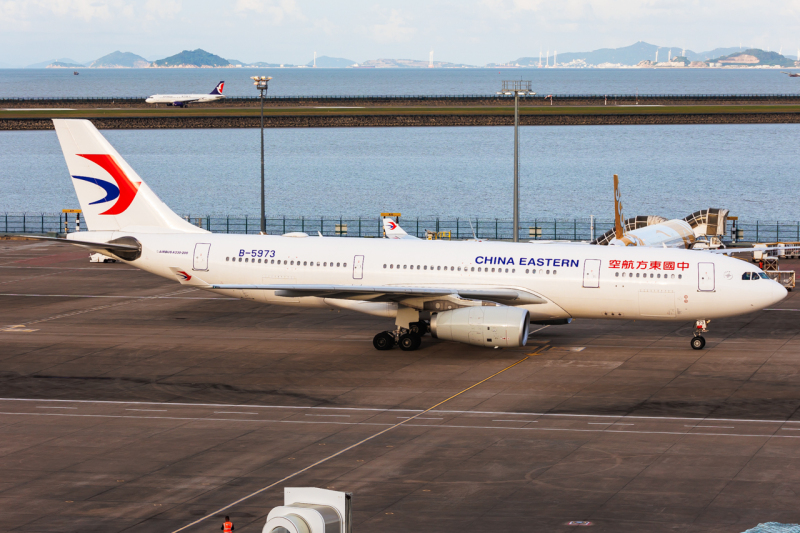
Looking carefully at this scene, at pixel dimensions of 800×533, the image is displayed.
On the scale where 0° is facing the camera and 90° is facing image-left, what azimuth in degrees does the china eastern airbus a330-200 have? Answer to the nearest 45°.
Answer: approximately 270°
